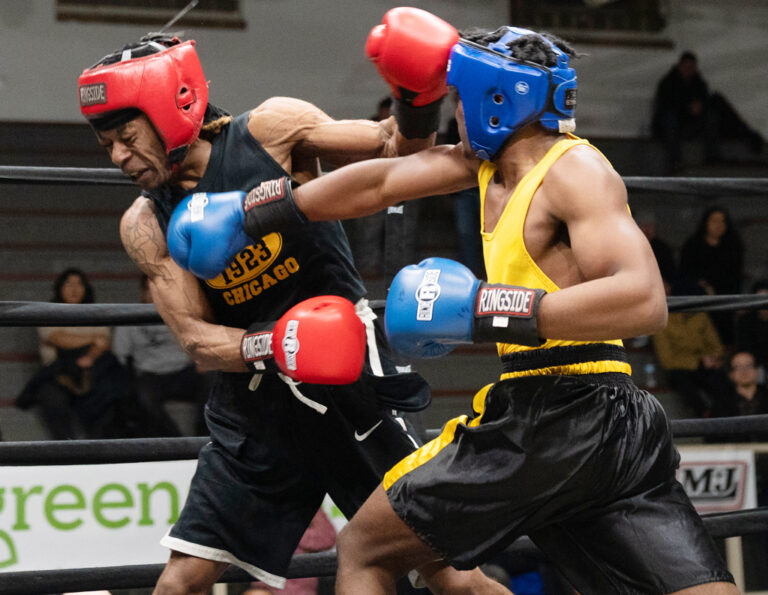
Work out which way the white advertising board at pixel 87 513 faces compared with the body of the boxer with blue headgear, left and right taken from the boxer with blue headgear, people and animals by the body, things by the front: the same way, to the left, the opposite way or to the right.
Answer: to the left

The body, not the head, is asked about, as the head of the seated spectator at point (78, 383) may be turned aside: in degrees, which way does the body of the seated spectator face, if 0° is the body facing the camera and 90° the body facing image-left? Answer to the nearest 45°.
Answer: approximately 0°

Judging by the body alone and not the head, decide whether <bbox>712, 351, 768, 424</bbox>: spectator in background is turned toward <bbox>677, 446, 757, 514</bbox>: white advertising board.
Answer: yes

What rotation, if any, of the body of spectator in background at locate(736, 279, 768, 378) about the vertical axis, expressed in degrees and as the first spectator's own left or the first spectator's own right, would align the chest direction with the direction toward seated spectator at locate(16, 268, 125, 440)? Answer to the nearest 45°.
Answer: approximately 45° to the first spectator's own right

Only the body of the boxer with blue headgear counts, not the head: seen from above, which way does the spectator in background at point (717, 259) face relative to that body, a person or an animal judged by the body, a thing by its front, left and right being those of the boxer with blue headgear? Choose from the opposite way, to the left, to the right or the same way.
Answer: to the left

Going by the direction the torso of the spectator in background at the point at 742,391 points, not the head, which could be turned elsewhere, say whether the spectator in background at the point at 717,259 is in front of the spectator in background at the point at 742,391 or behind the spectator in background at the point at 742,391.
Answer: behind

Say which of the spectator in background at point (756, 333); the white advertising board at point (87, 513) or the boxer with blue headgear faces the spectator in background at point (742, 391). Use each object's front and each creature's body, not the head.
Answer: the spectator in background at point (756, 333)

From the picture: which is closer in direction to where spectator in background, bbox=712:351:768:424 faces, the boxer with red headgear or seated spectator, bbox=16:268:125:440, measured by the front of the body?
the boxer with red headgear

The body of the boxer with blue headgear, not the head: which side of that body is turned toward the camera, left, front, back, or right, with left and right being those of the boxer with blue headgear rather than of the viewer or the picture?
left

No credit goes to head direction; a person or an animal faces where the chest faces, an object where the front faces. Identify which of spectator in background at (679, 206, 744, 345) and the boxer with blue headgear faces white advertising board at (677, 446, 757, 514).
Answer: the spectator in background

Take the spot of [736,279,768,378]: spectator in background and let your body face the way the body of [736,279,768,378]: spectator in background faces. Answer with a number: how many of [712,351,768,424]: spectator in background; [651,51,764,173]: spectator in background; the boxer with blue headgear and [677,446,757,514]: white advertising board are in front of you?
3
